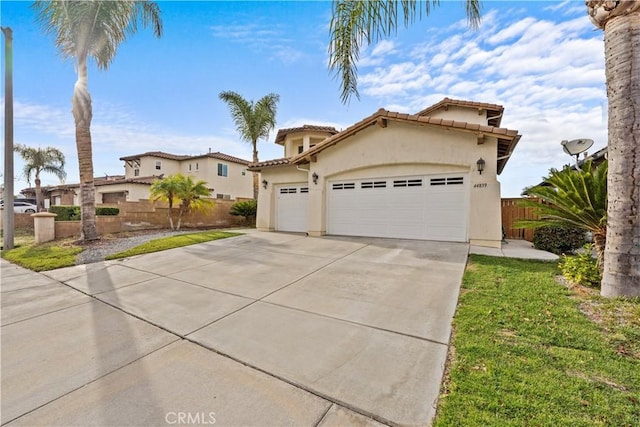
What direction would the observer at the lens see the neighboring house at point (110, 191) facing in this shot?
facing the viewer and to the left of the viewer

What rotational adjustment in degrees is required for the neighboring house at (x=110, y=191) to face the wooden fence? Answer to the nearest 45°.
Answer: approximately 90° to its left

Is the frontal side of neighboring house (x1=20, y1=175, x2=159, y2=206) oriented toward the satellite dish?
no

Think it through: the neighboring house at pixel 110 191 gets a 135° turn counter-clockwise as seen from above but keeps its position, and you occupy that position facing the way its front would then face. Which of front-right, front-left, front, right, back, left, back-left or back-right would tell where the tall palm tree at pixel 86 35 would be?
right

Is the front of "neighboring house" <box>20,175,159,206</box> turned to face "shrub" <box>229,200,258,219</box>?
no

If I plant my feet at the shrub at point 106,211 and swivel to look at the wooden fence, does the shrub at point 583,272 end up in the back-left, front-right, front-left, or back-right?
front-right

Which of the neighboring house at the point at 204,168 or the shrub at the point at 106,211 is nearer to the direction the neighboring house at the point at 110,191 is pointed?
the shrub

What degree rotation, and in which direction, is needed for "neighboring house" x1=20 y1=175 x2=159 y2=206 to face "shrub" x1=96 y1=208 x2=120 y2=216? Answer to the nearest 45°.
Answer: approximately 45° to its left

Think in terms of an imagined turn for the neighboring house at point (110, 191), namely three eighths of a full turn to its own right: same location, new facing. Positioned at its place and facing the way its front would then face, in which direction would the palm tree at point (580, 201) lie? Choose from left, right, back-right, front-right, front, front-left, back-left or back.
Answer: back

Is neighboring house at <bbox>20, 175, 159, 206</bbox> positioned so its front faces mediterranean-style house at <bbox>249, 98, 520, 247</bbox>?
no

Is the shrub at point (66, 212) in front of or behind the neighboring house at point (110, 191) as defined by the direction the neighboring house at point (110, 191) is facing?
in front

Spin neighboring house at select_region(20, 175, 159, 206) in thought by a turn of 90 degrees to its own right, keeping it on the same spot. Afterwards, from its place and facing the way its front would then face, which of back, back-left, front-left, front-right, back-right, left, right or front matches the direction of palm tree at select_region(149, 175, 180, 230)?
back-left

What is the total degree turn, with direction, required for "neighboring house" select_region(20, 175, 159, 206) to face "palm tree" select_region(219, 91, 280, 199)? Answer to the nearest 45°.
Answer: approximately 90° to its left

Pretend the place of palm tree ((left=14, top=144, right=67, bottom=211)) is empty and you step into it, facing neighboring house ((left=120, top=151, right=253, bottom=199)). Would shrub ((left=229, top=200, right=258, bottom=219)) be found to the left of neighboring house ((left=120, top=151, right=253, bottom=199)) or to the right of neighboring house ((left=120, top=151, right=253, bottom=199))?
right

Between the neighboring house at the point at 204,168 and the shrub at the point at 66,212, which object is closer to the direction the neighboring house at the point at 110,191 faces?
the shrub

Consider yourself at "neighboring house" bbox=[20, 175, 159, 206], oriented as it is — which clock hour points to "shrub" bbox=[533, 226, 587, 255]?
The shrub is roughly at 10 o'clock from the neighboring house.
